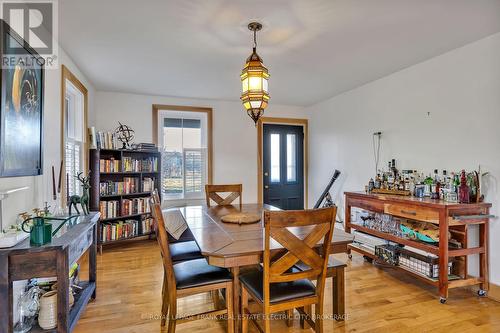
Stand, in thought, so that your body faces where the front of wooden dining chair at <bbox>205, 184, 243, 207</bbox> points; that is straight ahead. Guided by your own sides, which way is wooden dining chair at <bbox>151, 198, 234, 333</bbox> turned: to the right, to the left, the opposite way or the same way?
to the left

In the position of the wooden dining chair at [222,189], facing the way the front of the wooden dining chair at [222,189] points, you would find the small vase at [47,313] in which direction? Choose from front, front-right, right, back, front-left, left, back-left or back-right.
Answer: front-right

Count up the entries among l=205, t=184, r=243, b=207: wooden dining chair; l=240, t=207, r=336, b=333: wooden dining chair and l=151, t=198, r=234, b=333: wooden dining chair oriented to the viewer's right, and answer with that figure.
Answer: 1

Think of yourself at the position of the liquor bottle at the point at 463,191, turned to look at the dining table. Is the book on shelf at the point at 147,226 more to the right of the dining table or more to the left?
right

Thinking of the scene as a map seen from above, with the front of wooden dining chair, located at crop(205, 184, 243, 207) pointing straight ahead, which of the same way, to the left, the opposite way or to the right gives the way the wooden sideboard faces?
to the right

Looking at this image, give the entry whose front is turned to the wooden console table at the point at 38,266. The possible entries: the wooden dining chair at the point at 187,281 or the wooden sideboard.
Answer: the wooden sideboard

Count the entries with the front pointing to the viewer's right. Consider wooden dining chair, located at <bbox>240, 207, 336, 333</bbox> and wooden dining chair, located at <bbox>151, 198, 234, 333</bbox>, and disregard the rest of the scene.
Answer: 1

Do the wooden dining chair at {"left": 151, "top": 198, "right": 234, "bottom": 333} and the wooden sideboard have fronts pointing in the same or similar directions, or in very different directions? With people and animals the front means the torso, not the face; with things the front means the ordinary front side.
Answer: very different directions

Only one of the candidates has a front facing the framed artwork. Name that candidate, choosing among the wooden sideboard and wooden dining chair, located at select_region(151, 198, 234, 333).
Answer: the wooden sideboard

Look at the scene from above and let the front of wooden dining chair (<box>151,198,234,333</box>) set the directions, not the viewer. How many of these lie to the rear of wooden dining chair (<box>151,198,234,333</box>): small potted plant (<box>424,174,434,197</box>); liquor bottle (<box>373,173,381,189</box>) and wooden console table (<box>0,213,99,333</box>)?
1

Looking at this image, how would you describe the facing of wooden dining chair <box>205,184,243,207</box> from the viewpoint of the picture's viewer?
facing the viewer

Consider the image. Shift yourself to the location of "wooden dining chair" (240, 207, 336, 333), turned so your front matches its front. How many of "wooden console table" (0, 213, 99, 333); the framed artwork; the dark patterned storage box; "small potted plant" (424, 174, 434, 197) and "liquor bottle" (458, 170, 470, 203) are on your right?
3

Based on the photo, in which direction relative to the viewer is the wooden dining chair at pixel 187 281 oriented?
to the viewer's right

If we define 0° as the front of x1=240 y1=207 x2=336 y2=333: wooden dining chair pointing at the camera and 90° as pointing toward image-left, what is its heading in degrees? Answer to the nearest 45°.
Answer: approximately 135°

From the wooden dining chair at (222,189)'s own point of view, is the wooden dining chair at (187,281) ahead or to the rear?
ahead

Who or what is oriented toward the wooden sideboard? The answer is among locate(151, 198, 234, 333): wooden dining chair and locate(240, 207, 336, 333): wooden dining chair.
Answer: locate(151, 198, 234, 333): wooden dining chair

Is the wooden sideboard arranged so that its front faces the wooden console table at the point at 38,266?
yes

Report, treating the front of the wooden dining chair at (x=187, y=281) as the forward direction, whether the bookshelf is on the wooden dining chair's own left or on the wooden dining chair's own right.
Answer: on the wooden dining chair's own left

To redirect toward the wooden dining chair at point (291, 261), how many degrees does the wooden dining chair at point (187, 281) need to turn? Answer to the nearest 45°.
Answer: approximately 45° to its right

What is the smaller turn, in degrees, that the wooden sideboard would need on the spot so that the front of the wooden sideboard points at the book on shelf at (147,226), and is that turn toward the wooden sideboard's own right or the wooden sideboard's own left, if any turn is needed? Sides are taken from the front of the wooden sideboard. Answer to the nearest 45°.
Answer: approximately 45° to the wooden sideboard's own right

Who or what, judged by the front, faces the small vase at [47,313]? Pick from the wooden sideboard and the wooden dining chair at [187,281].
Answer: the wooden sideboard
